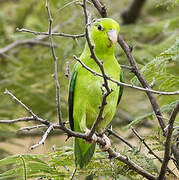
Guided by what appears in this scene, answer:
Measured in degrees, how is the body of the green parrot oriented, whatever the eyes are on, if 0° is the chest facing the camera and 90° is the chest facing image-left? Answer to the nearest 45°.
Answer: approximately 315°
